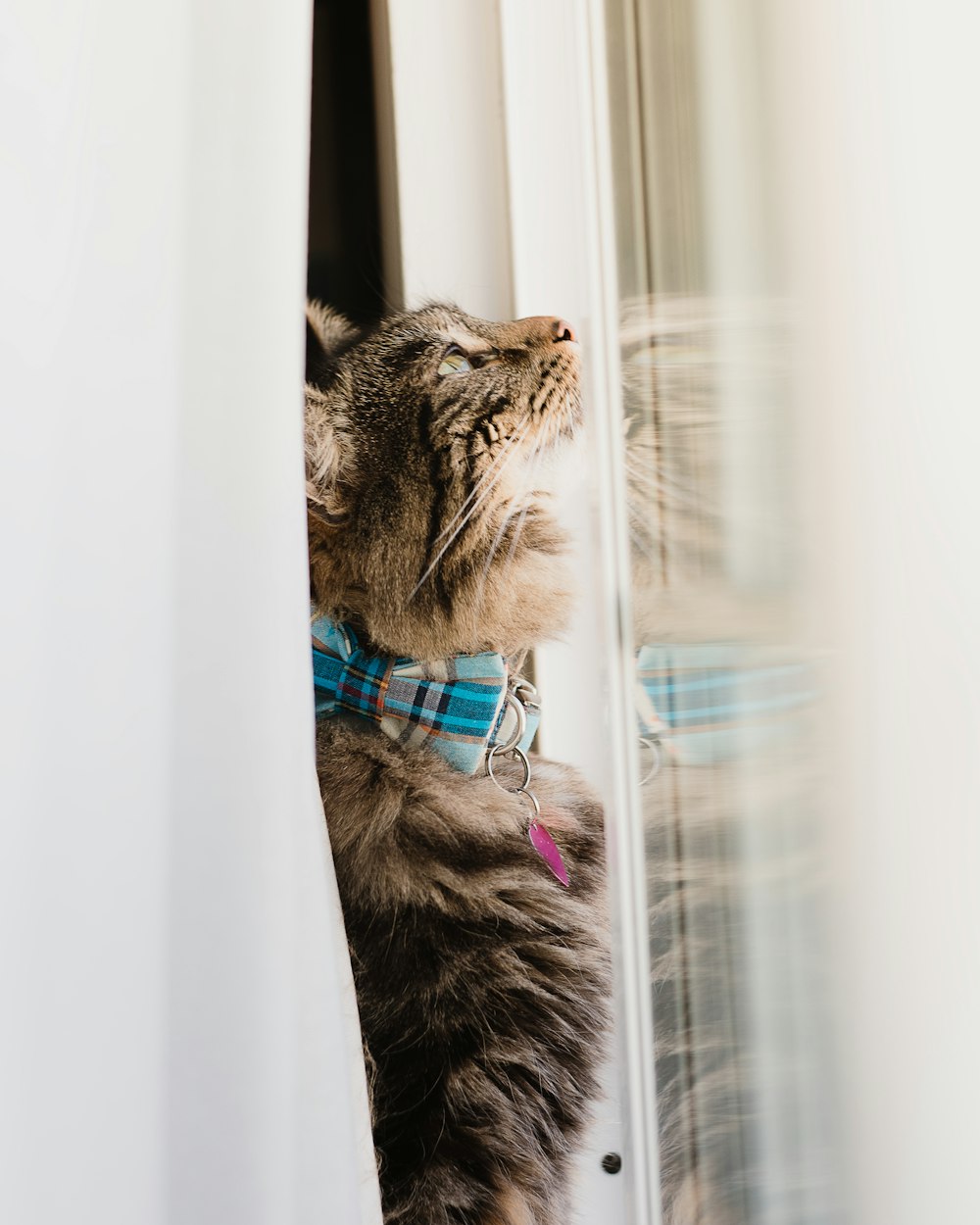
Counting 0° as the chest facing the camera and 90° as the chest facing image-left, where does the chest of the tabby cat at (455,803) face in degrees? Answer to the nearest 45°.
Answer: approximately 270°
